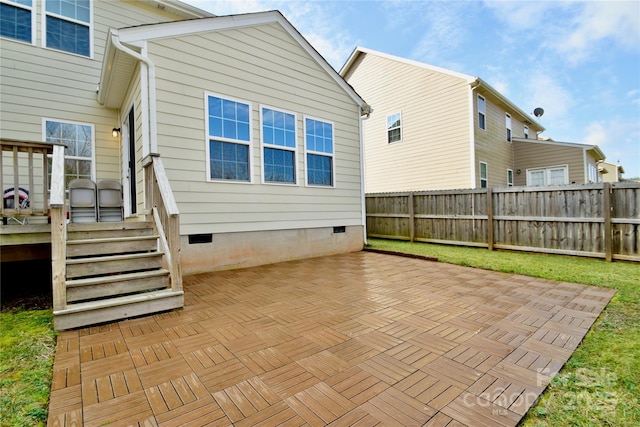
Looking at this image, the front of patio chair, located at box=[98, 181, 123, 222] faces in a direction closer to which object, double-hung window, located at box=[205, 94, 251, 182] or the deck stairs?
the deck stairs

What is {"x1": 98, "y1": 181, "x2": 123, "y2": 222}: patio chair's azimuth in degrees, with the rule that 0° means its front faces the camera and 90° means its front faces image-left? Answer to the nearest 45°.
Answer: approximately 0°

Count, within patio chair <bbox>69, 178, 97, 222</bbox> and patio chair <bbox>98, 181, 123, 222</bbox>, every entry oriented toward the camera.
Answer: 2

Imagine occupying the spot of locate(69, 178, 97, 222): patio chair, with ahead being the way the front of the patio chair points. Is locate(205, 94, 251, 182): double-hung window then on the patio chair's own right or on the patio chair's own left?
on the patio chair's own left

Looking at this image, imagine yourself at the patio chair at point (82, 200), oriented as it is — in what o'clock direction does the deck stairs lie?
The deck stairs is roughly at 12 o'clock from the patio chair.

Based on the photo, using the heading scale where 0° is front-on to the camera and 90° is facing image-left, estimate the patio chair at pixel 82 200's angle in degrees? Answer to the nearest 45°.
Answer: approximately 0°

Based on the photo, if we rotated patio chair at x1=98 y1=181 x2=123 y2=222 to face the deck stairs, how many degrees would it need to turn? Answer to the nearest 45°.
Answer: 0° — it already faces it

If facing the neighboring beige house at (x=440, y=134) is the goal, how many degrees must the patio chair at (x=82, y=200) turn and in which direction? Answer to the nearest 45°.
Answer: approximately 90° to its left
